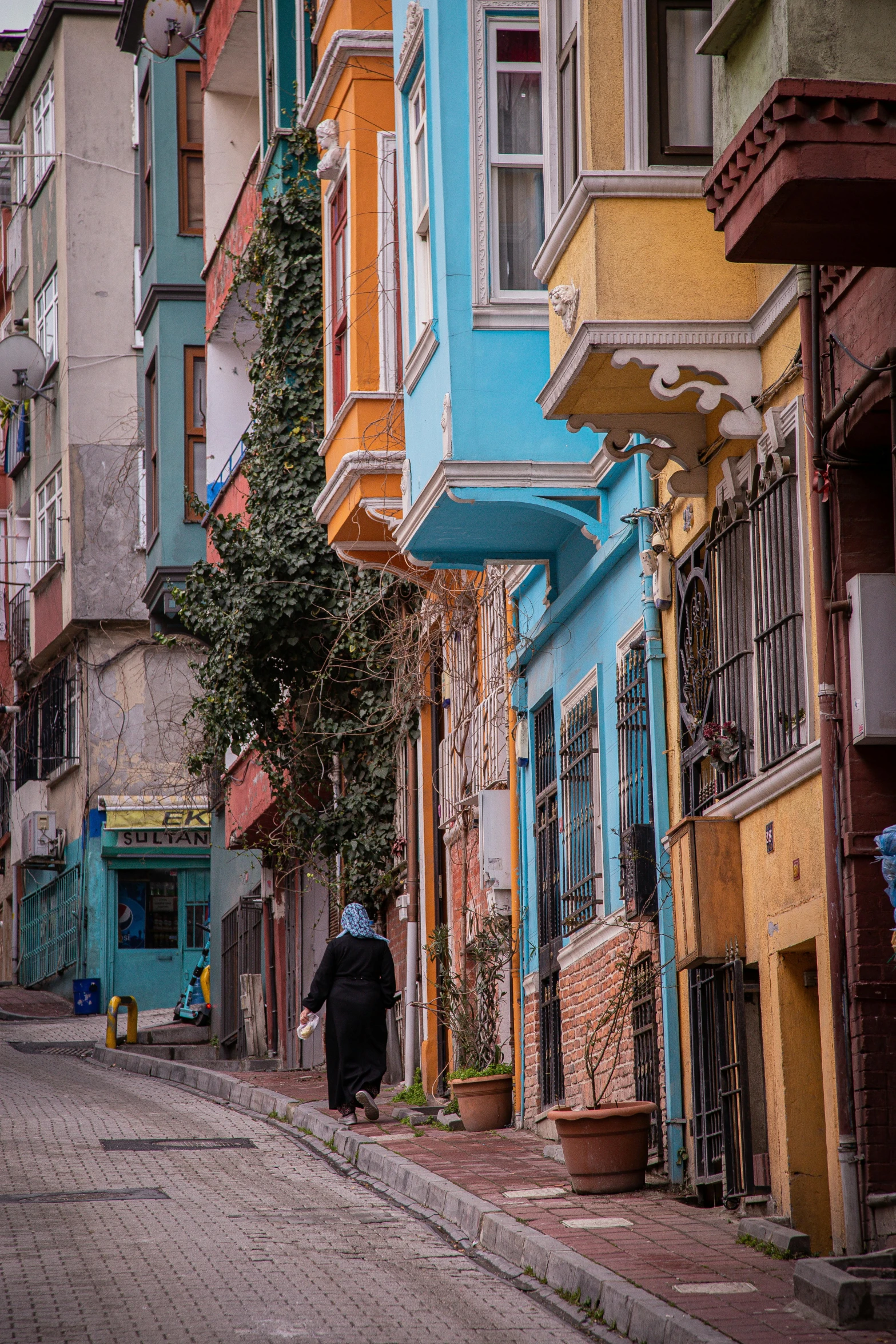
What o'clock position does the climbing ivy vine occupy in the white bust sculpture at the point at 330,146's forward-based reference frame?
The climbing ivy vine is roughly at 3 o'clock from the white bust sculpture.

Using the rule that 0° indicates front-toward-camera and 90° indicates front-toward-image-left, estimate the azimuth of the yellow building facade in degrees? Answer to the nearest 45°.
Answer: approximately 45°

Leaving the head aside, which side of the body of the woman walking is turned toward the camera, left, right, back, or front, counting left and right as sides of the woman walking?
back

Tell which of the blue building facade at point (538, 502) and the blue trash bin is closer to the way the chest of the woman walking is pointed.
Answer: the blue trash bin

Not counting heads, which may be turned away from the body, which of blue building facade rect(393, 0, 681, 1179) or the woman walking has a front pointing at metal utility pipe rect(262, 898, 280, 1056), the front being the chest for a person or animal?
the woman walking

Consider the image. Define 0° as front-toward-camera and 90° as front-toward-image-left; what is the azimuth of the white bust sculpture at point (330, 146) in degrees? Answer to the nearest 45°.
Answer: approximately 90°

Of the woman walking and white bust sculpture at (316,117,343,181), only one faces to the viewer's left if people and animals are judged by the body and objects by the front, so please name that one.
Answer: the white bust sculpture

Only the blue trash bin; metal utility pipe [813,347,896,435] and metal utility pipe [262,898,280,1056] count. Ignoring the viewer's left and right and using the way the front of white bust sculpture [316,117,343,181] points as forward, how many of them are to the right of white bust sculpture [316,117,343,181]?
2

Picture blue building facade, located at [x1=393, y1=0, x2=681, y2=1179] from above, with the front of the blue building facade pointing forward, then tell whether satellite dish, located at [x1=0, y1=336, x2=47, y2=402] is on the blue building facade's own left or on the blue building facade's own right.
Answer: on the blue building facade's own right

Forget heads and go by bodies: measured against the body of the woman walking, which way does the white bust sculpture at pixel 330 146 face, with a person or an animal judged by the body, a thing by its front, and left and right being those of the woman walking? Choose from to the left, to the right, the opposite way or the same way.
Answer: to the left

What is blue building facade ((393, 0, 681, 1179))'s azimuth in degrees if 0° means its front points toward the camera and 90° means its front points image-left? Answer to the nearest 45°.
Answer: approximately 45°
